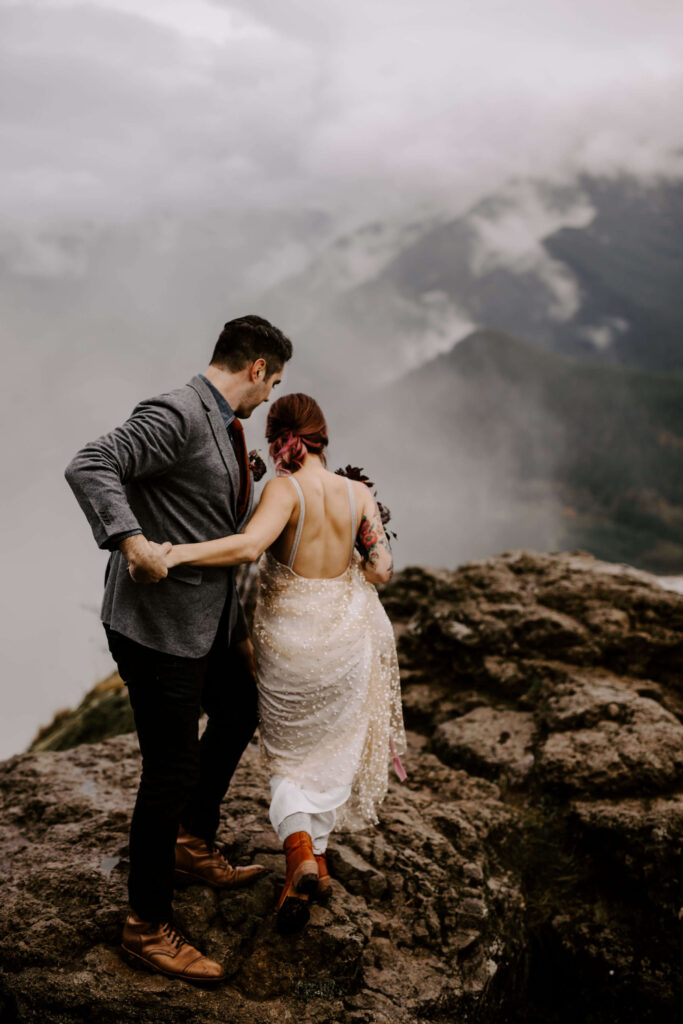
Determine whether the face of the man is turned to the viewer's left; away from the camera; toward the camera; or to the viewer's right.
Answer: to the viewer's right

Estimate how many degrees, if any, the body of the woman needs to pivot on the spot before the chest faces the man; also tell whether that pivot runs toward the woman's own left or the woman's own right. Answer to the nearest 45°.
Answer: approximately 135° to the woman's own left

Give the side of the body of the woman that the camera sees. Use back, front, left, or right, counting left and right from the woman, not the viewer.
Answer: back

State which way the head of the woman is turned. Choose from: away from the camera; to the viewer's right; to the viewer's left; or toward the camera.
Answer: away from the camera
